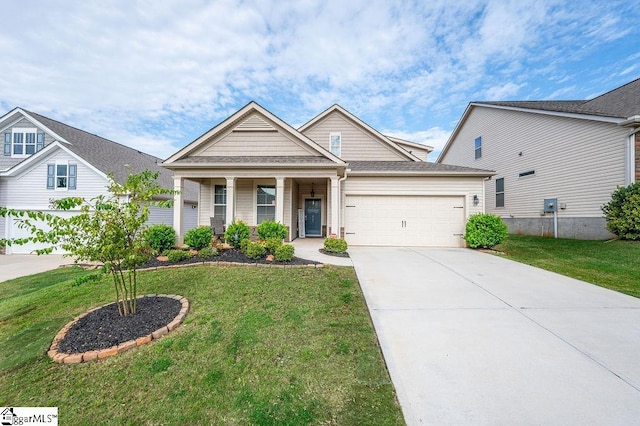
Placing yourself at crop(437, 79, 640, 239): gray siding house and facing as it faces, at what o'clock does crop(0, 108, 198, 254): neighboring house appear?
The neighboring house is roughly at 3 o'clock from the gray siding house.

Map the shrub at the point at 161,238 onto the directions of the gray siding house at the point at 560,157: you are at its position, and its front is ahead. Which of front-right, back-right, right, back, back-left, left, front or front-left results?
right

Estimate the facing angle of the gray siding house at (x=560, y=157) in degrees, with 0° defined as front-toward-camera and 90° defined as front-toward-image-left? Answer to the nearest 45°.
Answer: approximately 315°

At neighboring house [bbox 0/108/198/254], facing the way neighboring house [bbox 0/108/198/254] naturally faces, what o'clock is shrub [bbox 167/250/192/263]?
The shrub is roughly at 10 o'clock from the neighboring house.

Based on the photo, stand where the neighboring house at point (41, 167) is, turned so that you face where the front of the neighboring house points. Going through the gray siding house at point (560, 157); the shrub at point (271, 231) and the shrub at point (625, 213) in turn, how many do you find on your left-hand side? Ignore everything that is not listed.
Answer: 3

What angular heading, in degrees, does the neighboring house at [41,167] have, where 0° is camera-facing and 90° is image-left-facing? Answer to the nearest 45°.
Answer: approximately 45°

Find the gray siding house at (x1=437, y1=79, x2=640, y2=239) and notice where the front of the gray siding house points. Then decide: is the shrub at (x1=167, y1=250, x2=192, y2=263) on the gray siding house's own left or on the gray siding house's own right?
on the gray siding house's own right

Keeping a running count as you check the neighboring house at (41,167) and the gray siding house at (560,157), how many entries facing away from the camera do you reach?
0

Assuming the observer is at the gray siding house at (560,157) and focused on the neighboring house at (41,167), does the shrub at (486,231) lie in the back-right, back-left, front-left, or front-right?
front-left

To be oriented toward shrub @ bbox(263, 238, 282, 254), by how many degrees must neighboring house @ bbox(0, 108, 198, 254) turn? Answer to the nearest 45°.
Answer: approximately 90° to its left

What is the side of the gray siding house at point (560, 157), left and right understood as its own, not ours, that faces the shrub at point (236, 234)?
right

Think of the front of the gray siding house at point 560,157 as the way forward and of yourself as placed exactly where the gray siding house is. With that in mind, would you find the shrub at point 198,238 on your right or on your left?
on your right

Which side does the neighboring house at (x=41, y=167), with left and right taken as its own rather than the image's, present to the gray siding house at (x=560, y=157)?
left

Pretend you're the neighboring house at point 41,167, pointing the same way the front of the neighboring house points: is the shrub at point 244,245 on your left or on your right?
on your left

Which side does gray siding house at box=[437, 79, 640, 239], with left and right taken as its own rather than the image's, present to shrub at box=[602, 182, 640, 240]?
front

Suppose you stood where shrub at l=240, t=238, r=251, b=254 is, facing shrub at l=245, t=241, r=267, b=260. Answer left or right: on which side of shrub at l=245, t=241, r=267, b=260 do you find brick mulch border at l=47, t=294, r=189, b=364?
right

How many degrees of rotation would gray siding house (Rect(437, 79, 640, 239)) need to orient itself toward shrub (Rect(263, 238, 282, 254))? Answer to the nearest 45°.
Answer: approximately 90° to its right
